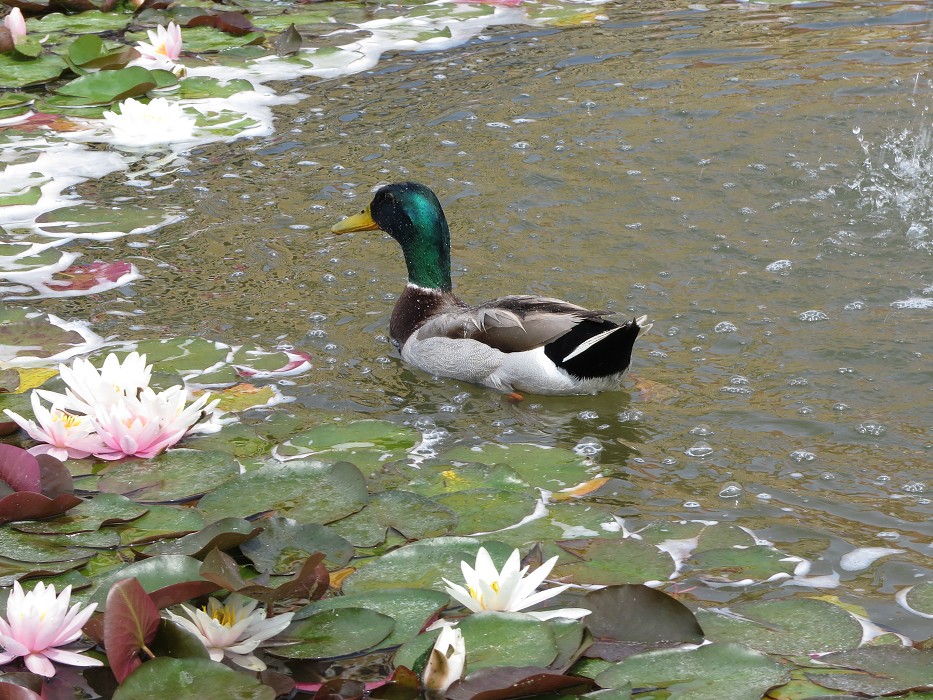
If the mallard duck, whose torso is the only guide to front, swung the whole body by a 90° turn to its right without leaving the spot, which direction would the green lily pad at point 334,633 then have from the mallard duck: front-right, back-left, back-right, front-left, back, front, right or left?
back

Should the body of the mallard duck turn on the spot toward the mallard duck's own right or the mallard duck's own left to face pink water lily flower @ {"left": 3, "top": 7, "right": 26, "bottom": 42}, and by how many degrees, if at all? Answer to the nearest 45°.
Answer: approximately 45° to the mallard duck's own right

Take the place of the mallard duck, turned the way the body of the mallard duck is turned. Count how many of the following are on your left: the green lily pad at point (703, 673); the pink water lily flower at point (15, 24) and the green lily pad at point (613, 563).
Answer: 2

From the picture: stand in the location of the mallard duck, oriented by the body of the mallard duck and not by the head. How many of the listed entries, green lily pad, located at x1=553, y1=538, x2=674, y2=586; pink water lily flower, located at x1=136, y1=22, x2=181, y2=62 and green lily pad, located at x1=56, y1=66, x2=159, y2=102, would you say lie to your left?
1

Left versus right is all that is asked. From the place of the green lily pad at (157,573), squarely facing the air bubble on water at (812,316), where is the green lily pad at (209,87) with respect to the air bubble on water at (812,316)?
left

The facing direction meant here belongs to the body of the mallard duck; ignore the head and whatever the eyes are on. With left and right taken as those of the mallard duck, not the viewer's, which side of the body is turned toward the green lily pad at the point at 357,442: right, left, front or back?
left

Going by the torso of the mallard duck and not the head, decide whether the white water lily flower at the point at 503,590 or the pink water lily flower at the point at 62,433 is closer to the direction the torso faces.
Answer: the pink water lily flower

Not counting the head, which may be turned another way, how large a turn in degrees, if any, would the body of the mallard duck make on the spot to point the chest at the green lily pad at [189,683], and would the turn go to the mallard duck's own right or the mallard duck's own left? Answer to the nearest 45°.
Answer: approximately 90° to the mallard duck's own left

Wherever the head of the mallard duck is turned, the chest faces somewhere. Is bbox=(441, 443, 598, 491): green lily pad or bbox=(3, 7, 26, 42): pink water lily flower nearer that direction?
the pink water lily flower

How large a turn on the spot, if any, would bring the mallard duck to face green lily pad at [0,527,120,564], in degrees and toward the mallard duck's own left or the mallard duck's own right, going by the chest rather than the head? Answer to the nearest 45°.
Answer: approximately 45° to the mallard duck's own left

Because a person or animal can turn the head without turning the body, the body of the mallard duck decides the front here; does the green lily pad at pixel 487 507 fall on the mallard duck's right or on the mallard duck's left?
on the mallard duck's left

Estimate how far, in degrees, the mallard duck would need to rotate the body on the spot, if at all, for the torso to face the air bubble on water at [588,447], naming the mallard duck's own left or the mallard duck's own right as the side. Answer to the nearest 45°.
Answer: approximately 135° to the mallard duck's own left

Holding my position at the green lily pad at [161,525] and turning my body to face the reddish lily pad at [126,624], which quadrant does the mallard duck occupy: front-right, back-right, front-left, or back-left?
back-left

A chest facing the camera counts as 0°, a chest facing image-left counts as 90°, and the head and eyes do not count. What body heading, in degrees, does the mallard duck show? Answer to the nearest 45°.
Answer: approximately 90°
